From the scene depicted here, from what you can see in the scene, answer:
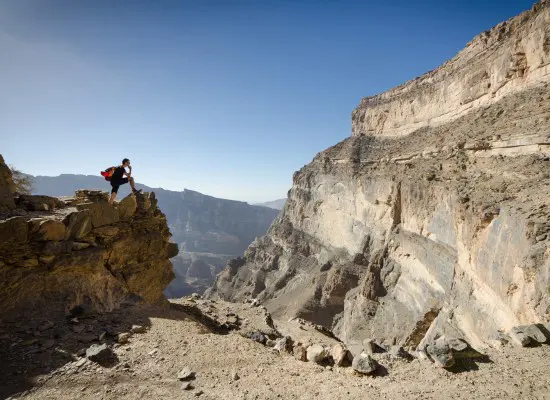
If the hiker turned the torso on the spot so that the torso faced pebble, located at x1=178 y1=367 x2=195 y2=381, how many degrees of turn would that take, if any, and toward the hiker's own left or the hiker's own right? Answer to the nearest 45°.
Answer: approximately 90° to the hiker's own right

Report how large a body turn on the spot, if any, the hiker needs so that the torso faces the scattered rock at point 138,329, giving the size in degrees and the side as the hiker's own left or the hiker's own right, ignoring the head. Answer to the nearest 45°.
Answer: approximately 90° to the hiker's own right

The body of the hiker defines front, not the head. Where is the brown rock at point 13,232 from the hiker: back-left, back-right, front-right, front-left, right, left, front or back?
back-right

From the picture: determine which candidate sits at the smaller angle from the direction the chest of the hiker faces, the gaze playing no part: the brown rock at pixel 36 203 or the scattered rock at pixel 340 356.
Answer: the scattered rock

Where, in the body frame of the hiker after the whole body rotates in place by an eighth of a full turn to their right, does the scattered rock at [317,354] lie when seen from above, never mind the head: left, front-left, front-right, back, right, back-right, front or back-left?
front

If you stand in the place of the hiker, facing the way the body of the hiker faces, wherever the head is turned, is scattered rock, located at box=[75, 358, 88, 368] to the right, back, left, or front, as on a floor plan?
right

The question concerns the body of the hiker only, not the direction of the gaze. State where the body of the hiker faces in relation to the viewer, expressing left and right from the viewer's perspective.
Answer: facing to the right of the viewer

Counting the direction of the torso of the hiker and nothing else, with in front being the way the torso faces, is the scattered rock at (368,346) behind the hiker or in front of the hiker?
in front

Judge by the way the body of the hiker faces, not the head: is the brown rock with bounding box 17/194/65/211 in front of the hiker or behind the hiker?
behind

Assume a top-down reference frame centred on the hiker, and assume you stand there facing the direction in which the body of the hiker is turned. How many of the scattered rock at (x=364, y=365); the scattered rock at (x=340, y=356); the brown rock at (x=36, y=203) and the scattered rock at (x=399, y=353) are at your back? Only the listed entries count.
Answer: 1
